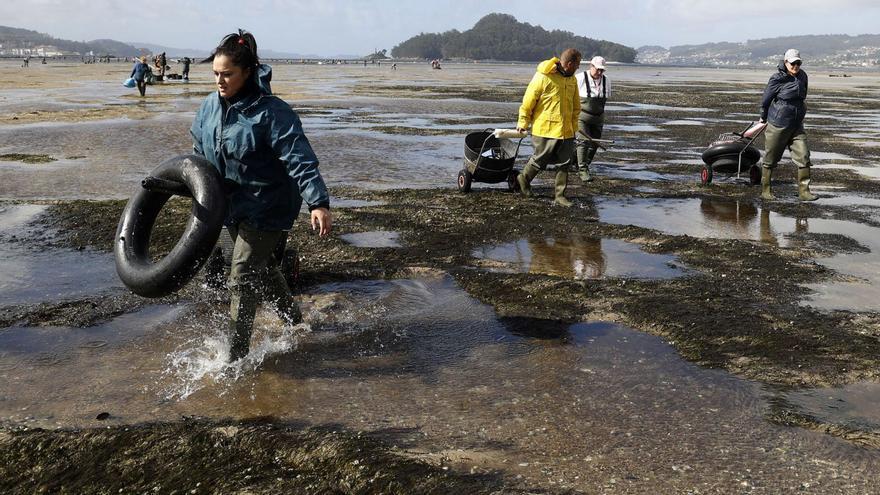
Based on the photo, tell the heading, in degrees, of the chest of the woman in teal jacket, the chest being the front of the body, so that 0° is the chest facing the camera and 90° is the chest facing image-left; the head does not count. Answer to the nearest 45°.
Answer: approximately 45°

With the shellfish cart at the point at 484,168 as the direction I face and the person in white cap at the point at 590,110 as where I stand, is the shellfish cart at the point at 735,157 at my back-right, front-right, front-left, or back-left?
back-left

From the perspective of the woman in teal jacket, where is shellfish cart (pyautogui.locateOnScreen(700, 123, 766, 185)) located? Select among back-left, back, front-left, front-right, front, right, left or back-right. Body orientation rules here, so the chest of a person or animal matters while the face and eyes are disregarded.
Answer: back

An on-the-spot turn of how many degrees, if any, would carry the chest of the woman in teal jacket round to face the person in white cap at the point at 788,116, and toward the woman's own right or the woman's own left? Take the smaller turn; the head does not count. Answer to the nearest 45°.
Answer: approximately 180°

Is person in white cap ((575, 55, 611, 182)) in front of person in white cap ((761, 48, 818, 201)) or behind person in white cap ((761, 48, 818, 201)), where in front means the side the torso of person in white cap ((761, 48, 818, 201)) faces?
behind

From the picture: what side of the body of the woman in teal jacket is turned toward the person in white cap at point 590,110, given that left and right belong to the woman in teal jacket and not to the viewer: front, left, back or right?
back

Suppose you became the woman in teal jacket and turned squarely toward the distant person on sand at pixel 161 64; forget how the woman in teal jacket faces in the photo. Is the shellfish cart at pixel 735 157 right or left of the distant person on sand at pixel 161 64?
right

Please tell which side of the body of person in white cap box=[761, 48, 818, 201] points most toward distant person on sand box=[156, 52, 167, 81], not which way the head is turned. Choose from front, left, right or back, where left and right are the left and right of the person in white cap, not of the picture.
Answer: back
